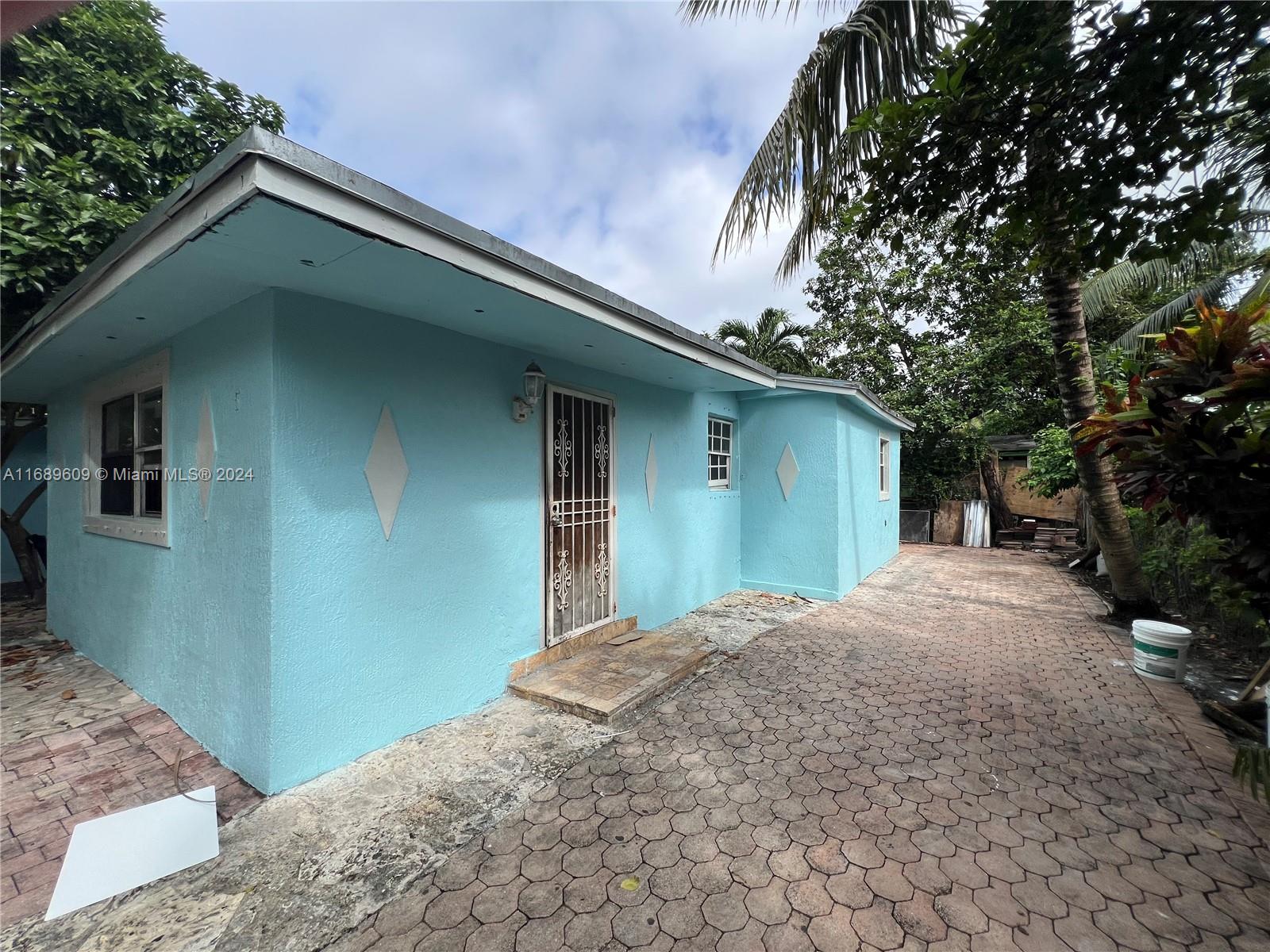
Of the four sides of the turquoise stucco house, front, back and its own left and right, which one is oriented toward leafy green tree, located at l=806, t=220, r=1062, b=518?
left

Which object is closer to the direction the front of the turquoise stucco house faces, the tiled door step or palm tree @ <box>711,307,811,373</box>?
the tiled door step

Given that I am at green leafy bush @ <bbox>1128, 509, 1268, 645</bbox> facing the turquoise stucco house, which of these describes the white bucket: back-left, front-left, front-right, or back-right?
front-left

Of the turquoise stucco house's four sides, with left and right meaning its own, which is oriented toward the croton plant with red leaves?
front

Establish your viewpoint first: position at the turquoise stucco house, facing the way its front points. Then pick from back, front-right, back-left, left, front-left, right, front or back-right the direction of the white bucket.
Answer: front-left

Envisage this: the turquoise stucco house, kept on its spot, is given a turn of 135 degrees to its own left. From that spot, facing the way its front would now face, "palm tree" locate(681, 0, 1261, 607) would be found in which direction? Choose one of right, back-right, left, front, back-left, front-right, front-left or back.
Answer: right

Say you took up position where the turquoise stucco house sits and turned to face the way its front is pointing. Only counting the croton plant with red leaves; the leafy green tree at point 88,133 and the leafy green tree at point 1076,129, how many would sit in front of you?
2

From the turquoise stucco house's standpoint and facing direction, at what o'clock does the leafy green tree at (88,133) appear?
The leafy green tree is roughly at 6 o'clock from the turquoise stucco house.

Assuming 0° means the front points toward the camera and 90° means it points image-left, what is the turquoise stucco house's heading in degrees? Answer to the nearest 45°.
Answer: approximately 315°

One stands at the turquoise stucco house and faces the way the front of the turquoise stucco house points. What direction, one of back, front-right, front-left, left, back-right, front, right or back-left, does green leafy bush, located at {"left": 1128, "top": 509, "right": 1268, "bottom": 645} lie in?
front-left
